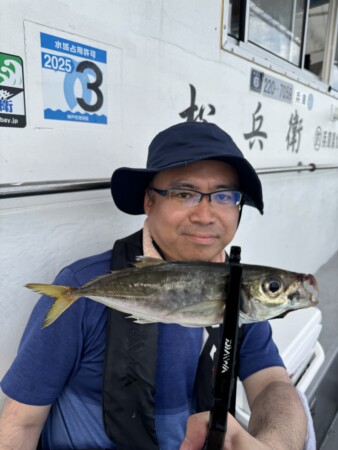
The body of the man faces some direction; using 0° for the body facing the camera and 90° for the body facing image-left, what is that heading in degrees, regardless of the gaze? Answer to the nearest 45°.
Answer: approximately 315°

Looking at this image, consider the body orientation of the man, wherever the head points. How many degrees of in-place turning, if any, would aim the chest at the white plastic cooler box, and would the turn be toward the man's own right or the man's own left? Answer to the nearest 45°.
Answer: approximately 90° to the man's own left
